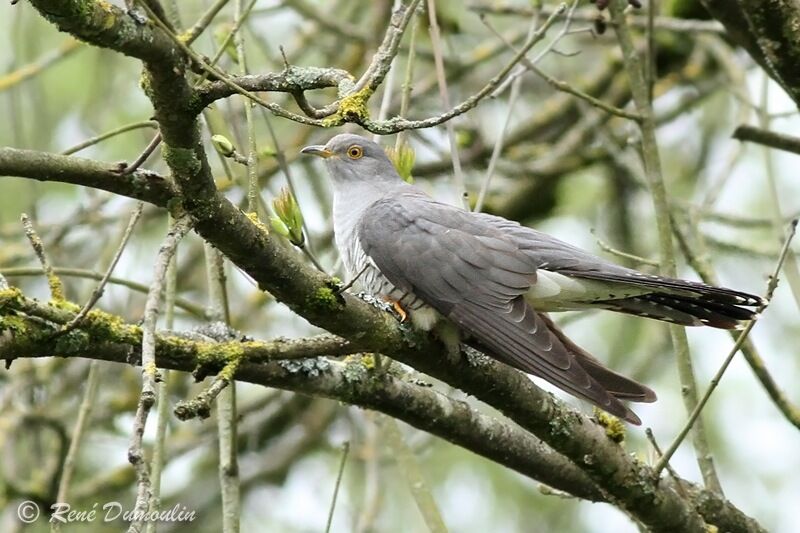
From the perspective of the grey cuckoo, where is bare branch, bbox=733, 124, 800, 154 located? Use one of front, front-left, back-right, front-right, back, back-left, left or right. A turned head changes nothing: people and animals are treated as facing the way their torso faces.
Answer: back

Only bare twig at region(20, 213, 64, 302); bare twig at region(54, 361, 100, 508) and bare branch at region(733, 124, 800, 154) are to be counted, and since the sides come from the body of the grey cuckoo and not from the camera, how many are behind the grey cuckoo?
1

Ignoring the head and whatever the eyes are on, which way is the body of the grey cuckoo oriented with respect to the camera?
to the viewer's left

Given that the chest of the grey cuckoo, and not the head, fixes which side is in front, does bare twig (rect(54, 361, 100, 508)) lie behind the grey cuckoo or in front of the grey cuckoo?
in front

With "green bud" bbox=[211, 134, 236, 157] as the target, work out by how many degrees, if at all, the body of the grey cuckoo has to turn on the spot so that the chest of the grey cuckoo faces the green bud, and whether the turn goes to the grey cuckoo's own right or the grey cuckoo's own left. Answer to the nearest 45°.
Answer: approximately 45° to the grey cuckoo's own left

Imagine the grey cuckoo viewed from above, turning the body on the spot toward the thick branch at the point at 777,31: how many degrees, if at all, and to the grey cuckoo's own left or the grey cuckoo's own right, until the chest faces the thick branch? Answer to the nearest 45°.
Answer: approximately 135° to the grey cuckoo's own left

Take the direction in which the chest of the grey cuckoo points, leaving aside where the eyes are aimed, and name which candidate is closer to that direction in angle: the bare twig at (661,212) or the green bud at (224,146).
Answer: the green bud
